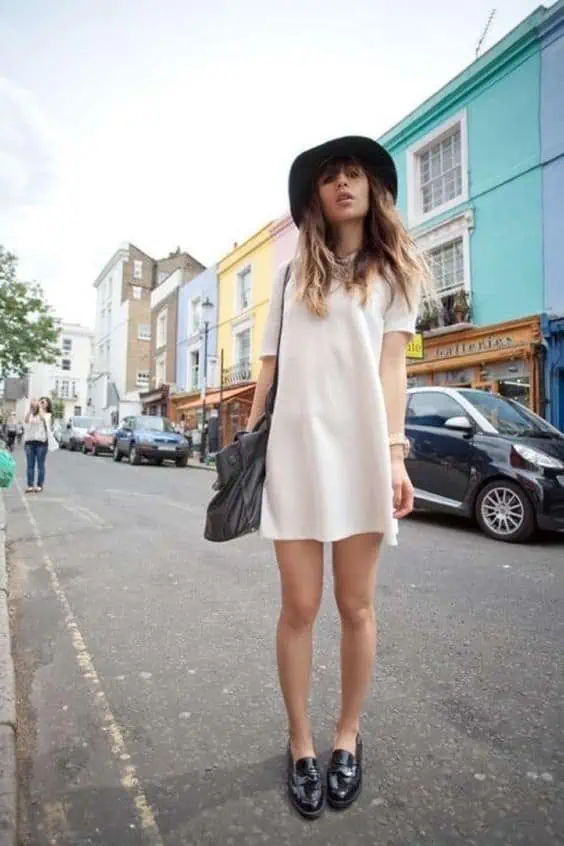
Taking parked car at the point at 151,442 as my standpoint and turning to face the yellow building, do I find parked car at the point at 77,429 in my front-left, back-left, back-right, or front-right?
front-left

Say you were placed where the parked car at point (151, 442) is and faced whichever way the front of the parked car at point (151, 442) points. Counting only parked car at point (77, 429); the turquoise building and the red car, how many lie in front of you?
1

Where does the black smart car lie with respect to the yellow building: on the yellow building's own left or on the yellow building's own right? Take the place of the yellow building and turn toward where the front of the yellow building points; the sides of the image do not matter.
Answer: on the yellow building's own left

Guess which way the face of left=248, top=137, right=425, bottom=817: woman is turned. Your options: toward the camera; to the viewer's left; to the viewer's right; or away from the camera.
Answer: toward the camera

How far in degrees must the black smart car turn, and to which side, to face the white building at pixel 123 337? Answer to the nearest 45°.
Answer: approximately 180°

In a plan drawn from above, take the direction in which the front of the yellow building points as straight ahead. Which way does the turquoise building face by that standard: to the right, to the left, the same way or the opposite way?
the same way

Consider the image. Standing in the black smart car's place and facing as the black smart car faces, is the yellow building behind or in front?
behind

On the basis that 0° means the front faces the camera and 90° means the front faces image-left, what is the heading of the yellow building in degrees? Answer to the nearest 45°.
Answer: approximately 45°

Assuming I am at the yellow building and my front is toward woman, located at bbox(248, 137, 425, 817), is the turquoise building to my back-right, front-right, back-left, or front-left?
front-left

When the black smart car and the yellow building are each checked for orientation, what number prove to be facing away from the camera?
0

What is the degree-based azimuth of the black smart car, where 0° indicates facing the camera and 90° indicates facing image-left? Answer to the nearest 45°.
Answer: approximately 315°

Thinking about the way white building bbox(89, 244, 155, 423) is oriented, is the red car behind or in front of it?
in front

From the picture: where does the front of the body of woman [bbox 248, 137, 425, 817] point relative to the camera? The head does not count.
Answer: toward the camera

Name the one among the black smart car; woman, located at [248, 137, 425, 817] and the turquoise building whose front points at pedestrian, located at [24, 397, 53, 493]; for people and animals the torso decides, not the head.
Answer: the turquoise building

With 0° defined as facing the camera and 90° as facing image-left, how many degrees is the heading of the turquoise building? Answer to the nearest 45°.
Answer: approximately 45°

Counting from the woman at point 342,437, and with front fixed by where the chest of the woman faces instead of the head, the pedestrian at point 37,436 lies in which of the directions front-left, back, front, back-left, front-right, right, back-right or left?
back-right
